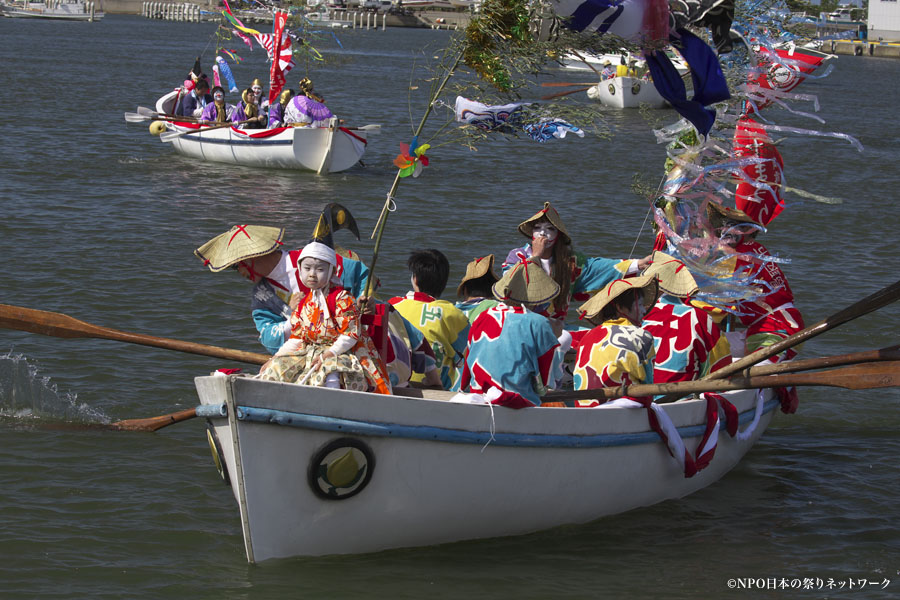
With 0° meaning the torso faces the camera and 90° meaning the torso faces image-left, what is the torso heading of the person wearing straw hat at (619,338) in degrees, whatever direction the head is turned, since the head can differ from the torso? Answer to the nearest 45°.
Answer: approximately 225°

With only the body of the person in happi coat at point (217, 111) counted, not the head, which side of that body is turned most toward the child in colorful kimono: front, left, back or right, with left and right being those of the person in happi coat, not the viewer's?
front

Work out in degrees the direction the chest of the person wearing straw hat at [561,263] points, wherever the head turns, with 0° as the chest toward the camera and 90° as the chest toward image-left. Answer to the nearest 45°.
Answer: approximately 45°

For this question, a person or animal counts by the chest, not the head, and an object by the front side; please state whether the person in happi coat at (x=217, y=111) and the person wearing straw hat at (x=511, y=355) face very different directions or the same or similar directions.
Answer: very different directions

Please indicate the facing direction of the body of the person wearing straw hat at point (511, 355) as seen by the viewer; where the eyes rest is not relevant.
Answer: away from the camera

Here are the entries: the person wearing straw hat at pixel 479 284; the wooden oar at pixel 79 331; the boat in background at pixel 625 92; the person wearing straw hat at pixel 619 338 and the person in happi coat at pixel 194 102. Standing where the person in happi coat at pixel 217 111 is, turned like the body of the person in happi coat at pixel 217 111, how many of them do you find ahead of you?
3

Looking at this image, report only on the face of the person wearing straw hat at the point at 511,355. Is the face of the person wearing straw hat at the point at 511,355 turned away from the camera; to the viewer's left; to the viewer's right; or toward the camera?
away from the camera

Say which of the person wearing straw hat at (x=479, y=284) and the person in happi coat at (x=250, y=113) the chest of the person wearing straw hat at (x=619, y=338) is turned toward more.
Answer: the person in happi coat

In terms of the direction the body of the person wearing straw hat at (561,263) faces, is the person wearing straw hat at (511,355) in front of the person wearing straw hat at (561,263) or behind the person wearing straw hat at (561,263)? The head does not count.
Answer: in front

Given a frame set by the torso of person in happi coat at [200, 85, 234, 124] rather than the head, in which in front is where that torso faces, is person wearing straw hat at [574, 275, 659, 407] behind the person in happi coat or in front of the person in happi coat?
in front

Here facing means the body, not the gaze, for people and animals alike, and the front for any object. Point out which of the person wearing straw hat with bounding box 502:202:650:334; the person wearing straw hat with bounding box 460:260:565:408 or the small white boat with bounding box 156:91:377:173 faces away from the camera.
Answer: the person wearing straw hat with bounding box 460:260:565:408

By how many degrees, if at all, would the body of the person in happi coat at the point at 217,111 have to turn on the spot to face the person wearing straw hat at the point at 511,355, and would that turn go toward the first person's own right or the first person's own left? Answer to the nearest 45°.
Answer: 0° — they already face them
